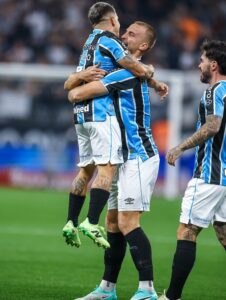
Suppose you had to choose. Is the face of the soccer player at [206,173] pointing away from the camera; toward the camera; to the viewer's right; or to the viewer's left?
to the viewer's left

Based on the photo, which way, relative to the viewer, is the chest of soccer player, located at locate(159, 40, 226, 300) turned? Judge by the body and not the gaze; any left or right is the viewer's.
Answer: facing to the left of the viewer

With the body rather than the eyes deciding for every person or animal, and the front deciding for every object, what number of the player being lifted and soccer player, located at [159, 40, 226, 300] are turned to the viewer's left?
1

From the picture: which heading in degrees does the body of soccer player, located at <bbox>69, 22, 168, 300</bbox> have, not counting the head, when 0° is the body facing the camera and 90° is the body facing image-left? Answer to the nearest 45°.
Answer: approximately 90°

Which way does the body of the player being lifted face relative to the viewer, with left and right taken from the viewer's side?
facing away from the viewer and to the right of the viewer

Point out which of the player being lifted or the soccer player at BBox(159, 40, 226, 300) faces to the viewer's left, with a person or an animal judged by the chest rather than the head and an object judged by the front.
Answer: the soccer player

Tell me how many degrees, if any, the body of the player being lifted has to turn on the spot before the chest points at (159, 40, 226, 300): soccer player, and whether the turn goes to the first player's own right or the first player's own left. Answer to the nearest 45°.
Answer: approximately 45° to the first player's own right
